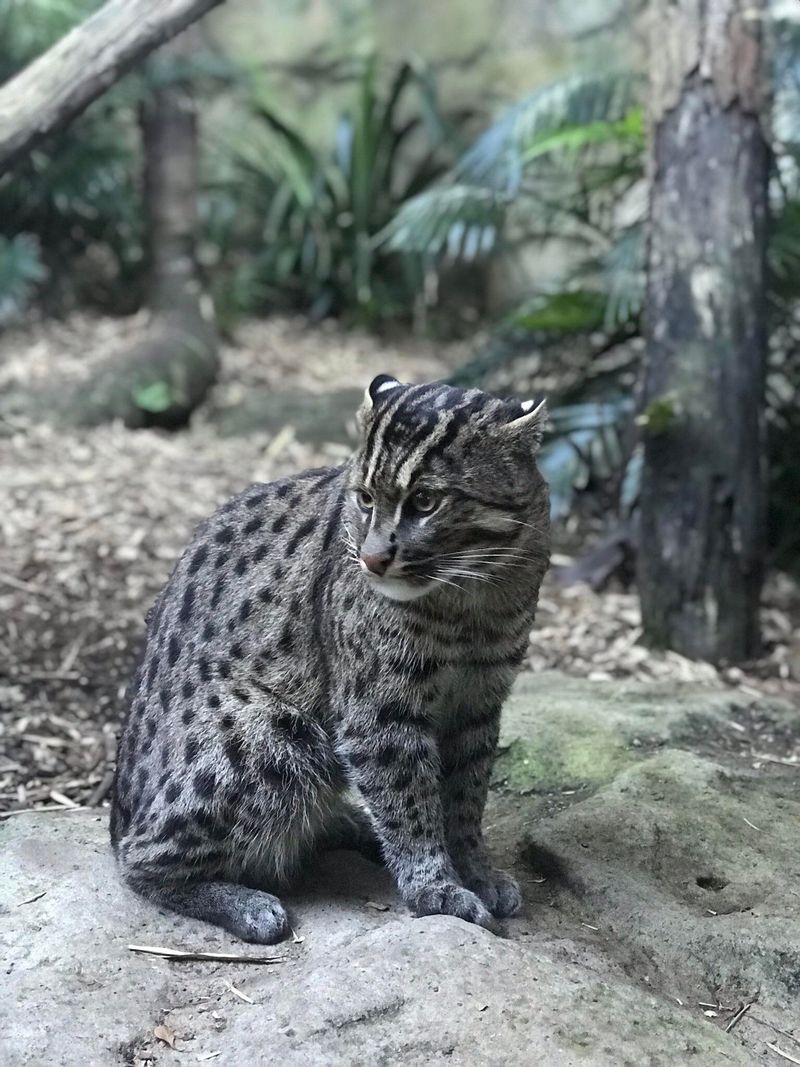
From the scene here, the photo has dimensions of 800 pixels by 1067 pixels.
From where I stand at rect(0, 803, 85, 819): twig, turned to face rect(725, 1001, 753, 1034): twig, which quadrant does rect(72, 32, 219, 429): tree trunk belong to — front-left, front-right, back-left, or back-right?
back-left

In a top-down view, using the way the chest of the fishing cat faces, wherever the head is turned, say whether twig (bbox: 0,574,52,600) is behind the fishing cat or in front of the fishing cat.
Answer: behind

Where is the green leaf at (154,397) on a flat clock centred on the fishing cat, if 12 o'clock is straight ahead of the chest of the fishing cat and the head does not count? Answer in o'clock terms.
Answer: The green leaf is roughly at 7 o'clock from the fishing cat.

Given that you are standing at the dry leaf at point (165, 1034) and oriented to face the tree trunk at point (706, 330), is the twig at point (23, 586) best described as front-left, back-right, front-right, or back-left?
front-left

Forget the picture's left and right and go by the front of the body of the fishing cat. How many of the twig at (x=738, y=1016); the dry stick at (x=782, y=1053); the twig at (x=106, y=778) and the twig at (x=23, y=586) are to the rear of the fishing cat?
2

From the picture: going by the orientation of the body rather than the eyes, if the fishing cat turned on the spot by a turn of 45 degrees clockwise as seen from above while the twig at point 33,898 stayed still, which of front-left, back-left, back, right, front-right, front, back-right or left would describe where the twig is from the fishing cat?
right

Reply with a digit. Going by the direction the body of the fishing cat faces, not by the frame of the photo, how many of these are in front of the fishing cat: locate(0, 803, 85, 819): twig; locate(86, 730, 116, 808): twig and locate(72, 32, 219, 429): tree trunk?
0

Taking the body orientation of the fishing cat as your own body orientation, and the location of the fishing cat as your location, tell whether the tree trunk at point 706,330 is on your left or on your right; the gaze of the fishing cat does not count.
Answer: on your left

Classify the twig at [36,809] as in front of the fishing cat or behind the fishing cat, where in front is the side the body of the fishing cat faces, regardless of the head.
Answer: behind

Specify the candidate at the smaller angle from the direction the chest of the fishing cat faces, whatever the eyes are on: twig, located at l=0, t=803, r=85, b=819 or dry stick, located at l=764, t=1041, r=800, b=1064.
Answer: the dry stick

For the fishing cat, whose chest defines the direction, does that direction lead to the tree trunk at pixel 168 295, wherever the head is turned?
no

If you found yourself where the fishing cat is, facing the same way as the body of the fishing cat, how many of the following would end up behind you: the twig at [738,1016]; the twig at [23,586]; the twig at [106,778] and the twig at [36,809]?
3

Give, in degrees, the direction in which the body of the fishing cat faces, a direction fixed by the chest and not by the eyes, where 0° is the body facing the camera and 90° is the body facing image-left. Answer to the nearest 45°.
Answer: approximately 315°
